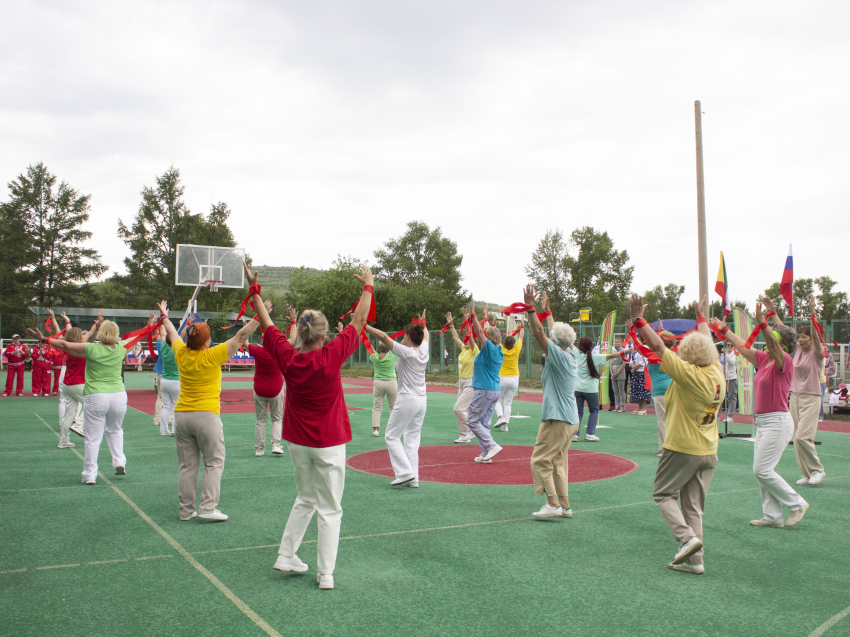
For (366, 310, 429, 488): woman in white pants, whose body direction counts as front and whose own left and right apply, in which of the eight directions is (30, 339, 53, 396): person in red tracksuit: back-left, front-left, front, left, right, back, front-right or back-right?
front

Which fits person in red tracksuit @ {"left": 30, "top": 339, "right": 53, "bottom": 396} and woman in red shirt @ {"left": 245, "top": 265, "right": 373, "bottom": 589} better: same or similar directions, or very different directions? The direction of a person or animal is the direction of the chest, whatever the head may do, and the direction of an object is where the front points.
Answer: very different directions

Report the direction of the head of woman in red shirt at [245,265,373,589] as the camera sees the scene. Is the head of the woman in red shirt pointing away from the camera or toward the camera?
away from the camera

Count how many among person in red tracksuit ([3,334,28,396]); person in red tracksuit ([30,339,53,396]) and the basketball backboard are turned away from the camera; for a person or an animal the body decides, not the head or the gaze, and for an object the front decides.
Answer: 0

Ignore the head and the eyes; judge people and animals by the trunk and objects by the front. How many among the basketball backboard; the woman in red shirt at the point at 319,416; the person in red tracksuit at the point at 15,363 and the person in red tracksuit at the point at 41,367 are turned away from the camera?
1

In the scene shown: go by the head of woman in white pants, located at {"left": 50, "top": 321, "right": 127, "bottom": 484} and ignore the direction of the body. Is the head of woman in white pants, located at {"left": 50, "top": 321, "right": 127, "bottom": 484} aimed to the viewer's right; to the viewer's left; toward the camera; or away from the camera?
away from the camera

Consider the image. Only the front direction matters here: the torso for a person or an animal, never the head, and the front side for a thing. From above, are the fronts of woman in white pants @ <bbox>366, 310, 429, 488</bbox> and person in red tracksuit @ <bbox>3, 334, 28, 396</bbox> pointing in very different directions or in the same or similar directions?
very different directions

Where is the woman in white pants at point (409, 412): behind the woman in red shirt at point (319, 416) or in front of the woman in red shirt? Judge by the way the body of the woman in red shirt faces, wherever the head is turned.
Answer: in front

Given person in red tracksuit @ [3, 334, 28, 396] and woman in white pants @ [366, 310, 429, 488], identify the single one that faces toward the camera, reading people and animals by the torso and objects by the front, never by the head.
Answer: the person in red tracksuit

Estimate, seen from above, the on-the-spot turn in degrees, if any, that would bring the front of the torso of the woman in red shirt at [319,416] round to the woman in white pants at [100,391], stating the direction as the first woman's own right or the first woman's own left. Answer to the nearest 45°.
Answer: approximately 45° to the first woman's own left

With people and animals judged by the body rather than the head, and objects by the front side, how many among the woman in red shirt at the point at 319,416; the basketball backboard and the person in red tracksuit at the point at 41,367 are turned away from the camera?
1

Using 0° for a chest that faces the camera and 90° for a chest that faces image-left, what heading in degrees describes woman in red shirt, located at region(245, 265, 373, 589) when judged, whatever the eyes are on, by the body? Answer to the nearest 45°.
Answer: approximately 180°

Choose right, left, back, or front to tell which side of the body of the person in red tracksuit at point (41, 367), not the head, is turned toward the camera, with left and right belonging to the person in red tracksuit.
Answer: front

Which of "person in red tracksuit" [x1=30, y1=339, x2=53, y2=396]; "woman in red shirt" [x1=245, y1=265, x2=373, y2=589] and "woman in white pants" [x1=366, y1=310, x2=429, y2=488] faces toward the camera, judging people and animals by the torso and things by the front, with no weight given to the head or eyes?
the person in red tracksuit

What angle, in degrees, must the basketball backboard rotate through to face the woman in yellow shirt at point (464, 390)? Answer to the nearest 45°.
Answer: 0° — it already faces them

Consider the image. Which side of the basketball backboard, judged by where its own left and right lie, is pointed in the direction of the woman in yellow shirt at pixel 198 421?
front

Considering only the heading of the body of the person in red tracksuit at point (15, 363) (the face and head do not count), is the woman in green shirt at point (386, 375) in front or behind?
in front

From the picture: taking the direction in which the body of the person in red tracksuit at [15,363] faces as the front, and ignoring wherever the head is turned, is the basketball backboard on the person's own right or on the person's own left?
on the person's own left
